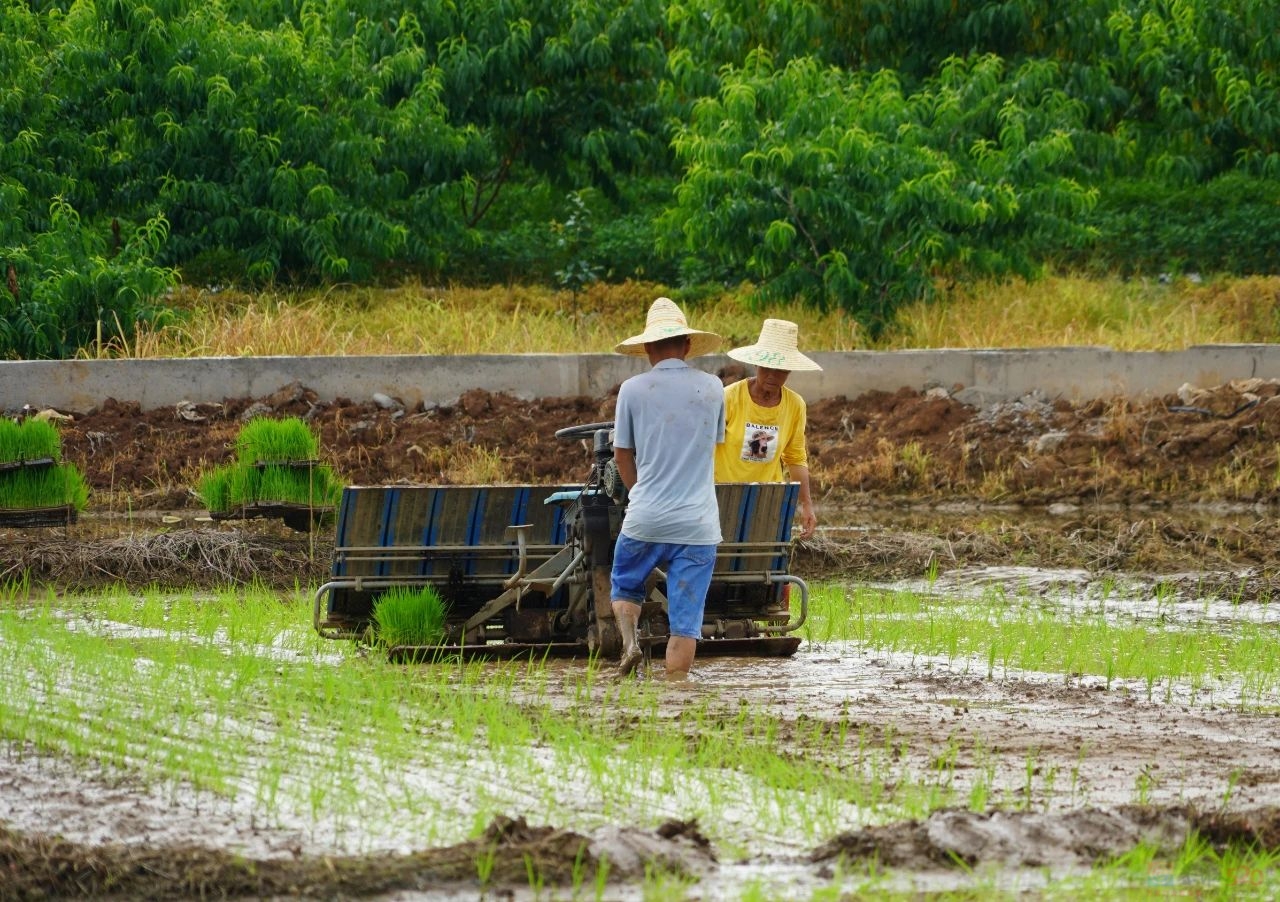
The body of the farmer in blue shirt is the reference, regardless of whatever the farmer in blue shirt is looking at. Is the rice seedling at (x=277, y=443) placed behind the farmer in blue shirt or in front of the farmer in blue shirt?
in front

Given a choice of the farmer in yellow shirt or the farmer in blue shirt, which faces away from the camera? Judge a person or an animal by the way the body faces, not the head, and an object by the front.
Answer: the farmer in blue shirt

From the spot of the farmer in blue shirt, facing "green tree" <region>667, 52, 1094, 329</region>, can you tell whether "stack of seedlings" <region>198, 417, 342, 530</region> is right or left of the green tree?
left

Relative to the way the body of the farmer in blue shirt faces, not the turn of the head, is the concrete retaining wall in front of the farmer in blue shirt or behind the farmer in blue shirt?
in front

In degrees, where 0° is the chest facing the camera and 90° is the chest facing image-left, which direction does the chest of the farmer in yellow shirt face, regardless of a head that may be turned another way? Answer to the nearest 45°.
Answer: approximately 0°

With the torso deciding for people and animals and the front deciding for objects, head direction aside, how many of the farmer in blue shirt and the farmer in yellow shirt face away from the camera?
1

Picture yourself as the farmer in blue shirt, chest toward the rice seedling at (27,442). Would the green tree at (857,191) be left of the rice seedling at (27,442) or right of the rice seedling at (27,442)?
right

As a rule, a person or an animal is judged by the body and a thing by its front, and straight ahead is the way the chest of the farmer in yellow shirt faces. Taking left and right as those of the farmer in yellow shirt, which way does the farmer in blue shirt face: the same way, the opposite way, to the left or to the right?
the opposite way

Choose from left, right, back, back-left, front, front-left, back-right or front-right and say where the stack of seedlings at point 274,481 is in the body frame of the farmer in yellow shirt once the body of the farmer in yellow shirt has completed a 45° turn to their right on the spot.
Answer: right

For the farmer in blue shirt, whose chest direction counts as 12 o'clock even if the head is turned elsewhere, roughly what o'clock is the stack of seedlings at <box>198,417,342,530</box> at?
The stack of seedlings is roughly at 11 o'clock from the farmer in blue shirt.

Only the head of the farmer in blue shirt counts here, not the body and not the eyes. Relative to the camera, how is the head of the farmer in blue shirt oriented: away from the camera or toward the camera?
away from the camera

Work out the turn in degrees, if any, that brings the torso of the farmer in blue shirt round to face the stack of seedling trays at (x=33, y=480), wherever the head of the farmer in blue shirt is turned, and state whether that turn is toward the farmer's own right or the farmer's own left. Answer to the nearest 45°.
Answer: approximately 45° to the farmer's own left

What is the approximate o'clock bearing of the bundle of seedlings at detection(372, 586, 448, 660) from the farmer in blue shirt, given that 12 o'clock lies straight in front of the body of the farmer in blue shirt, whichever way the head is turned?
The bundle of seedlings is roughly at 10 o'clock from the farmer in blue shirt.

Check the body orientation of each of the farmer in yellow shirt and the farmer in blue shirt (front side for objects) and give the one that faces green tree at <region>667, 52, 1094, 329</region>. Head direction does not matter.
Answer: the farmer in blue shirt

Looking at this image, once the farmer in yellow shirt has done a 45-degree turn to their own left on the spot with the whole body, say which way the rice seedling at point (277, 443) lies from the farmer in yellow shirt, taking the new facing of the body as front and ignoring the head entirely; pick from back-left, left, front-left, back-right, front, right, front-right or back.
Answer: back

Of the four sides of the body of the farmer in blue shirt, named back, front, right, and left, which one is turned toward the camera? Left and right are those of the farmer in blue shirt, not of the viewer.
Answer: back

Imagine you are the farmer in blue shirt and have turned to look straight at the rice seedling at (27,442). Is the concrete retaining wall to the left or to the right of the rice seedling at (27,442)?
right

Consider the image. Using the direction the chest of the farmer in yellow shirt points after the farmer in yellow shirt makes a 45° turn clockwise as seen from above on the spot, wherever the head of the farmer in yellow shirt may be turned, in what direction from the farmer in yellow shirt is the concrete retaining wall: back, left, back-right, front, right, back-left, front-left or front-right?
back-right
